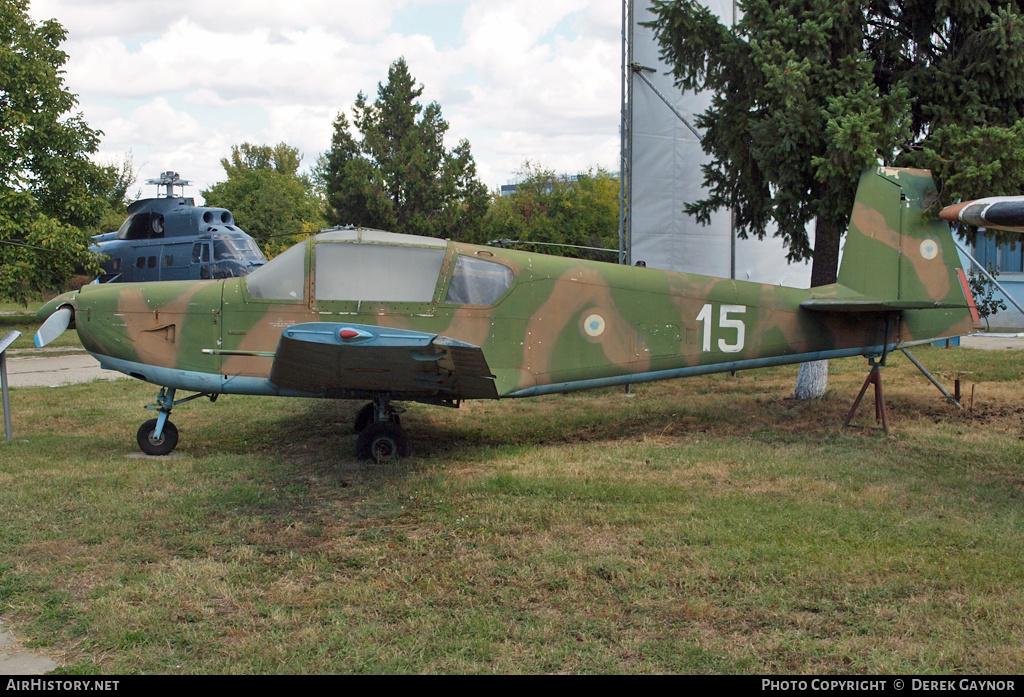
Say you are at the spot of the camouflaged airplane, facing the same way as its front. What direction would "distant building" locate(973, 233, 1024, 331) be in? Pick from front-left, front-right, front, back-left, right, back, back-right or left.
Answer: back-right

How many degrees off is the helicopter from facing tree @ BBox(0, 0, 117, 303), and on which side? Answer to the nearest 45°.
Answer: approximately 180°

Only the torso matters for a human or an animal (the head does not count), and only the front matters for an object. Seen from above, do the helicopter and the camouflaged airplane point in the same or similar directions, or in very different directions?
very different directions

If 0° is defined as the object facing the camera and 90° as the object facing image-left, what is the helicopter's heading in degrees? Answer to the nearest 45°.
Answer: approximately 315°

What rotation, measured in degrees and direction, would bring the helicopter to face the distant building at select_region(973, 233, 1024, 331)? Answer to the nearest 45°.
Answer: approximately 45° to its left

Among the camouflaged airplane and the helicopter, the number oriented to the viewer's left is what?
1

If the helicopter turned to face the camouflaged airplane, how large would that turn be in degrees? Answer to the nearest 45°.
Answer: approximately 45° to its right

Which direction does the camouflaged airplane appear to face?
to the viewer's left

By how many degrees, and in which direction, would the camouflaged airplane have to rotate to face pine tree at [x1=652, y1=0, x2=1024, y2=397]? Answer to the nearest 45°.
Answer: approximately 180°

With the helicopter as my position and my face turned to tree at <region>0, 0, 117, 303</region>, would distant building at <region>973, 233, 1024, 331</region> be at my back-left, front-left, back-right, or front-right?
back-right

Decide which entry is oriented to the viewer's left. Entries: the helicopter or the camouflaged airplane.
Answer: the camouflaged airplane
